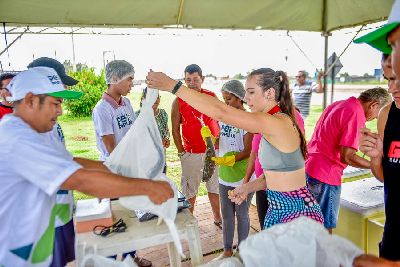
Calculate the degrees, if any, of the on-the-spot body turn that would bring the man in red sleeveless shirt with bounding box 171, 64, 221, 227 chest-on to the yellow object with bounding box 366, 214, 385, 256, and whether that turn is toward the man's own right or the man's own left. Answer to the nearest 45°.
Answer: approximately 45° to the man's own left

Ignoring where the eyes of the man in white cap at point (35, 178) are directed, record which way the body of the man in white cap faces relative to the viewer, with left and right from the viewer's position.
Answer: facing to the right of the viewer

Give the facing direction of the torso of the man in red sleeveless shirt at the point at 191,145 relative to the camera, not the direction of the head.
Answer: toward the camera

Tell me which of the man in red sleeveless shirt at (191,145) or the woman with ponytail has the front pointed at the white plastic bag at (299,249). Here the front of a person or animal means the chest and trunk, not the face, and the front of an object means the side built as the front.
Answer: the man in red sleeveless shirt

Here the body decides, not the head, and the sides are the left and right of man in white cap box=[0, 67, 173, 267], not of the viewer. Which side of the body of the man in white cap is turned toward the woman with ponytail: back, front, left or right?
front

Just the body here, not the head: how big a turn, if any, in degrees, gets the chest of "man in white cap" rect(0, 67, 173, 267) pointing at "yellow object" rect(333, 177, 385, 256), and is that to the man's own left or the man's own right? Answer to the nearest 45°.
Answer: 0° — they already face it

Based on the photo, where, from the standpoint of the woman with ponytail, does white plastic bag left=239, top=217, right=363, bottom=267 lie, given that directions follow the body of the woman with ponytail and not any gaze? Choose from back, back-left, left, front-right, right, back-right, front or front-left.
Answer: left

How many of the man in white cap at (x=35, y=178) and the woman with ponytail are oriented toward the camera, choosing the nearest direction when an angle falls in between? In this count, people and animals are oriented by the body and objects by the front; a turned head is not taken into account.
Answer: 0

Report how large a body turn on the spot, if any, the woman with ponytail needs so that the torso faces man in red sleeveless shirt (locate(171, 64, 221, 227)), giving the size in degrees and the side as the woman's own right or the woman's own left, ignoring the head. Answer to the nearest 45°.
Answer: approximately 90° to the woman's own right

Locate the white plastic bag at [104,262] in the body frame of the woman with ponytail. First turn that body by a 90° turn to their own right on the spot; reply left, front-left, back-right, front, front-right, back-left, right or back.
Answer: back-left

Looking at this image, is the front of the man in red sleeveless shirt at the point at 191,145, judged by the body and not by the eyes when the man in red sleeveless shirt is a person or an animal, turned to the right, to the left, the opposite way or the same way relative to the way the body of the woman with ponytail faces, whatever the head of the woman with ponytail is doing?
to the left

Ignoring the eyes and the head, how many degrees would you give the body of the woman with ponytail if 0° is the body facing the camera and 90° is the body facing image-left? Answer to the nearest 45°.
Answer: approximately 90°

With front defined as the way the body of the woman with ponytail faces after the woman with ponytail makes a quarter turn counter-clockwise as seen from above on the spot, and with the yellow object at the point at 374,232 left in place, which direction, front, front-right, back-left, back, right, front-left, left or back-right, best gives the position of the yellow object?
back-left

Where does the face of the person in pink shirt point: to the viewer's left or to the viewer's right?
to the viewer's right

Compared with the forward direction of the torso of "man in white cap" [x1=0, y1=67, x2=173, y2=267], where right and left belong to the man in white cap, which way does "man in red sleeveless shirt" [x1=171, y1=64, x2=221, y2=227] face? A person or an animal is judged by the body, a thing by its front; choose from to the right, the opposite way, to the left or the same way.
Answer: to the right

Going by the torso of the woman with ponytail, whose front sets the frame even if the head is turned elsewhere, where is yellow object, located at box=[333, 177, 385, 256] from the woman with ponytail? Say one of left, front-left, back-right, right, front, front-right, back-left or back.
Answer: back-right
